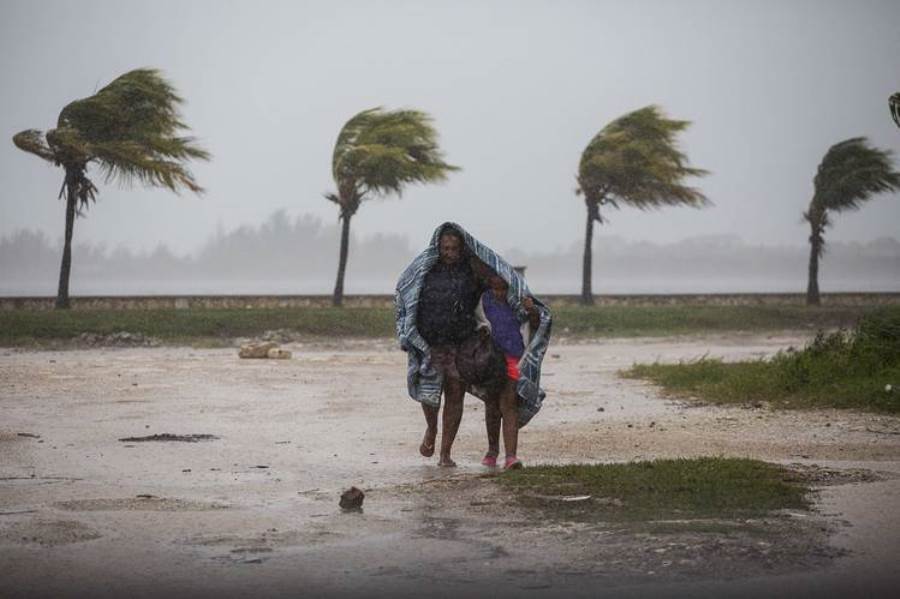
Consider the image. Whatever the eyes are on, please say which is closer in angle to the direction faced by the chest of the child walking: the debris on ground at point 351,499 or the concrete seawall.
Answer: the debris on ground

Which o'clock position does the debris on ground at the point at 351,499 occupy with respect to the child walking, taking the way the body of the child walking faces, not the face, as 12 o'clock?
The debris on ground is roughly at 1 o'clock from the child walking.

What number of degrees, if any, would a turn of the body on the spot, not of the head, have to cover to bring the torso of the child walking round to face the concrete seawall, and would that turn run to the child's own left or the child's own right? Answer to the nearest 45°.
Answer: approximately 180°

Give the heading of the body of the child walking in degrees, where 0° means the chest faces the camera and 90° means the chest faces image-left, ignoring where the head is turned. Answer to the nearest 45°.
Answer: approximately 0°

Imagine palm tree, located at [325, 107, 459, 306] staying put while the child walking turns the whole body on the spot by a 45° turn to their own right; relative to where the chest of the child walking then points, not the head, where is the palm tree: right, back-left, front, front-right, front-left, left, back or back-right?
back-right

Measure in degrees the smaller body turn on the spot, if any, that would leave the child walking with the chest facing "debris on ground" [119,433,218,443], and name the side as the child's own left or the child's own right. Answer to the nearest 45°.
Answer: approximately 135° to the child's own right

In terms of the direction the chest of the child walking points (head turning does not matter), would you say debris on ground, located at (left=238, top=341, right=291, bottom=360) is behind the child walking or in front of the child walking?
behind

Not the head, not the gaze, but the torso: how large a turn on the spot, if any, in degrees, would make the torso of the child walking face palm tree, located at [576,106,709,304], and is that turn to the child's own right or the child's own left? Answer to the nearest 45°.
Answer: approximately 180°
